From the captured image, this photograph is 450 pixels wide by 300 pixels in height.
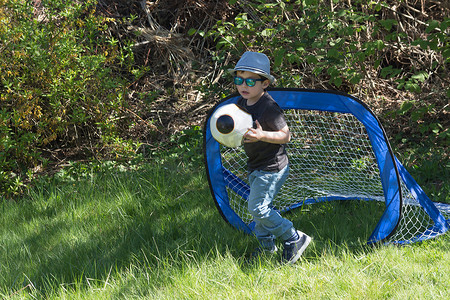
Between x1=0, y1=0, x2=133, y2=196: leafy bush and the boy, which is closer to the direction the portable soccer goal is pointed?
the boy

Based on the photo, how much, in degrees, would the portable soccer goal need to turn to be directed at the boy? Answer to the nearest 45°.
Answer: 0° — it already faces them

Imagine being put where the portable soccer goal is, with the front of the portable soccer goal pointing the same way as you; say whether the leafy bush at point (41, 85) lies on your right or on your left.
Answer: on your right

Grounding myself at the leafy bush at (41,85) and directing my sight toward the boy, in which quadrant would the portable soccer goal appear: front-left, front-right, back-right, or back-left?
front-left

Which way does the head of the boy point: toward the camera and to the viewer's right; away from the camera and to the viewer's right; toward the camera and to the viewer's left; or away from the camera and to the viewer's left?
toward the camera and to the viewer's left

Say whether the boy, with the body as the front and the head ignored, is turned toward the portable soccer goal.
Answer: no

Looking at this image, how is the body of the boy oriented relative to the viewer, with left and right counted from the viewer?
facing the viewer and to the left of the viewer

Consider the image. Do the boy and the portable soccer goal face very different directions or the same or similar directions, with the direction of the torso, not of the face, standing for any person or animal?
same or similar directions

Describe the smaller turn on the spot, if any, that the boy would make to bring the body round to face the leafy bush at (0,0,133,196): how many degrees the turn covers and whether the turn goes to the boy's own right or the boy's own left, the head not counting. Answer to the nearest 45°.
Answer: approximately 90° to the boy's own right

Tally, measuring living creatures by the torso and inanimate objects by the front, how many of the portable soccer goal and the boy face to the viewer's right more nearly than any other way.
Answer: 0
